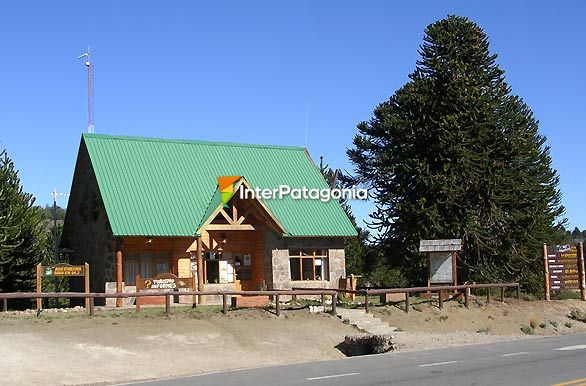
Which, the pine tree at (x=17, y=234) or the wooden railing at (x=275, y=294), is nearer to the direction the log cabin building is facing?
the wooden railing

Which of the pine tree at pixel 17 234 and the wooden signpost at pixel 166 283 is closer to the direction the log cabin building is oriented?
the wooden signpost

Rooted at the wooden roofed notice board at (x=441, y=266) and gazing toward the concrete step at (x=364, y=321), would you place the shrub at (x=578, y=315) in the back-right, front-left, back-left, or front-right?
back-left

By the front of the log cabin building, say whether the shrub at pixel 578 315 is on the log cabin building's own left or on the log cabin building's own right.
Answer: on the log cabin building's own left

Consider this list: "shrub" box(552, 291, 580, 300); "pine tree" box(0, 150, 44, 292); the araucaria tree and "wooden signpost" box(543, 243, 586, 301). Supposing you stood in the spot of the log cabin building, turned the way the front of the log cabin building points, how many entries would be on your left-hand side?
3

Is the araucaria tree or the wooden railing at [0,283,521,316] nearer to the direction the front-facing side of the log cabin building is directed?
the wooden railing

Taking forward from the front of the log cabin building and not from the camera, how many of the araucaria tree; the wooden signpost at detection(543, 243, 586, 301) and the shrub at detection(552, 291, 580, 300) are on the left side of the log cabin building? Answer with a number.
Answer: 3

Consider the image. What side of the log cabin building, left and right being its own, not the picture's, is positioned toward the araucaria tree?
left

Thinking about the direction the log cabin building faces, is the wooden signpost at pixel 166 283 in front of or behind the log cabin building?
in front

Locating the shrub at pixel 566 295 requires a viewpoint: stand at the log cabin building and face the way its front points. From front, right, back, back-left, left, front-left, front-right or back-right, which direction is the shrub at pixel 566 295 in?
left

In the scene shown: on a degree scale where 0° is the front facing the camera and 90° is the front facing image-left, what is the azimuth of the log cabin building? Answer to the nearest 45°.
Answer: approximately 0°

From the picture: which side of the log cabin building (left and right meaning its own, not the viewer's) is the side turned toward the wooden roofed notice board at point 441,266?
left

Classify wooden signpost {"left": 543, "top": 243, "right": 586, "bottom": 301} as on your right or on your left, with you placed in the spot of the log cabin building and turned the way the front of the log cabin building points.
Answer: on your left

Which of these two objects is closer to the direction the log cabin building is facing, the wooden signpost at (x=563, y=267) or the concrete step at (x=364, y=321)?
the concrete step
